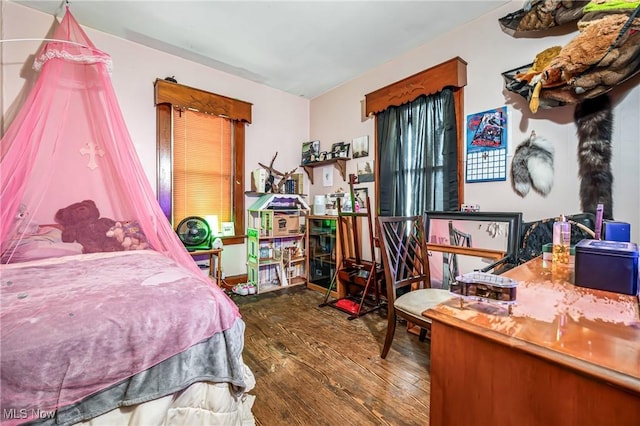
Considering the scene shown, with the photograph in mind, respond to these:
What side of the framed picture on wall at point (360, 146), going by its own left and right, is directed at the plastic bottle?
left

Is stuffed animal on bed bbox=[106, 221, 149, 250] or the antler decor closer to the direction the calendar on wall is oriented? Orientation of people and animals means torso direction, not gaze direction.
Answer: the stuffed animal on bed

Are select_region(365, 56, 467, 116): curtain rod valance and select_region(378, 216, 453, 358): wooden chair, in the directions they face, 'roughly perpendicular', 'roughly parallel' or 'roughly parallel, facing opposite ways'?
roughly perpendicular

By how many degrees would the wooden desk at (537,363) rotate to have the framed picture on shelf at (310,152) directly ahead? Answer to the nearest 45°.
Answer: approximately 90° to its right

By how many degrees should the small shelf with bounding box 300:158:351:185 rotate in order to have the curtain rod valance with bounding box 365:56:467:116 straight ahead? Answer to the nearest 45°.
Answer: approximately 90° to its left

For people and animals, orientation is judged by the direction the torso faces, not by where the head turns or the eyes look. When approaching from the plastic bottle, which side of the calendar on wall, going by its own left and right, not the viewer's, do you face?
left

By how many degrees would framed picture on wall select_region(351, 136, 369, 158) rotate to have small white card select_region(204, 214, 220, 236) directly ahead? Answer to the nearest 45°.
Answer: approximately 45° to its right

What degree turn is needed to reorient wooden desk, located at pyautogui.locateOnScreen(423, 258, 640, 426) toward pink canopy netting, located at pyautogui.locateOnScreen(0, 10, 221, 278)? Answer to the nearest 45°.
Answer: approximately 45° to its right
